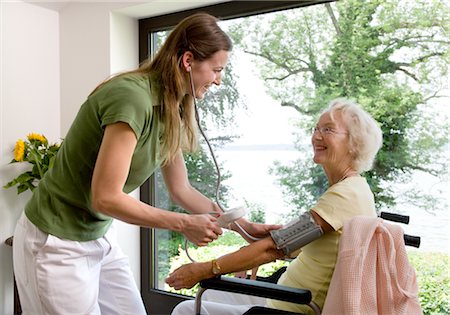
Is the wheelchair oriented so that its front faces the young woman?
yes

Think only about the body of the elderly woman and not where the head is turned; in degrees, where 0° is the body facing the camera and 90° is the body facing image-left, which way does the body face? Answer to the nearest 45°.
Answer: approximately 90°

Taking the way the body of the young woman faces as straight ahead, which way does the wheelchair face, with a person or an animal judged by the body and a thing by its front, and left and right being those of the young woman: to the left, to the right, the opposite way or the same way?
the opposite way

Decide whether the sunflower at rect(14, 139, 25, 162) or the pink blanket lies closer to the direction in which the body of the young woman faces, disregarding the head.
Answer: the pink blanket

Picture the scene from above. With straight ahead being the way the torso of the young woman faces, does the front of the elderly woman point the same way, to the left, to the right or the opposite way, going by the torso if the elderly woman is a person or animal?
the opposite way

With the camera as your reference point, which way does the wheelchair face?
facing to the left of the viewer

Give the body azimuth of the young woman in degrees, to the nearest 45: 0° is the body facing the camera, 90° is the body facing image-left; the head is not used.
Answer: approximately 270°

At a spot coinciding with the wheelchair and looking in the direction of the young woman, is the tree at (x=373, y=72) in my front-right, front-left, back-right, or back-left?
back-right

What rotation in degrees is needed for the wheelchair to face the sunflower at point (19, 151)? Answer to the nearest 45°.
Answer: approximately 45° to its right

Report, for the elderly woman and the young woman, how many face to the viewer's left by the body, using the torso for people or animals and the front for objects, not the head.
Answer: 1

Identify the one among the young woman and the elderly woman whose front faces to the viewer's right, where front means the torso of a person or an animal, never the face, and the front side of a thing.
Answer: the young woman

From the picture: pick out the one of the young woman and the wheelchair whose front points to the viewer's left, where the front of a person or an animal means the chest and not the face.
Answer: the wheelchair

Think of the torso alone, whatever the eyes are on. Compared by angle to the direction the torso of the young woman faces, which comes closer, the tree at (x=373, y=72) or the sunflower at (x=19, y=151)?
the tree
